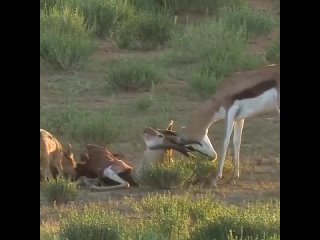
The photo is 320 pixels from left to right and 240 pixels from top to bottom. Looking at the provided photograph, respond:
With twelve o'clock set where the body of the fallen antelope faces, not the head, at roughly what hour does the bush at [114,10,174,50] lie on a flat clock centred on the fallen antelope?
The bush is roughly at 9 o'clock from the fallen antelope.

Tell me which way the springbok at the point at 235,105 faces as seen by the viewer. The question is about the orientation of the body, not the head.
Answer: to the viewer's left

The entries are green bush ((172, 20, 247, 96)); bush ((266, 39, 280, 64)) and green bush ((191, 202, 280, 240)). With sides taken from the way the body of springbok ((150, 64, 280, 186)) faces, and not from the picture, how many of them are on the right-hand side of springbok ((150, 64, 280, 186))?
2

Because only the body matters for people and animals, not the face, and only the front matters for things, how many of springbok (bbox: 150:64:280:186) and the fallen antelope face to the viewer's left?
1

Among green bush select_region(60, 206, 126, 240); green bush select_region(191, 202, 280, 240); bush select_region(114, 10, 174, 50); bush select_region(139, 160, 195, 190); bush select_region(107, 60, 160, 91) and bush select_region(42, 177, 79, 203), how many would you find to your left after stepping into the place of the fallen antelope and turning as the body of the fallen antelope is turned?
2

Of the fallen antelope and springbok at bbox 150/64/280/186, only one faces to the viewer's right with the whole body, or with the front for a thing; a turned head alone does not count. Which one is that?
the fallen antelope

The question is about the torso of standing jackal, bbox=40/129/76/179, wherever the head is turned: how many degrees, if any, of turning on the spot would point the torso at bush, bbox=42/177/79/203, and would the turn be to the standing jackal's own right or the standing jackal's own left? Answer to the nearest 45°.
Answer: approximately 90° to the standing jackal's own right

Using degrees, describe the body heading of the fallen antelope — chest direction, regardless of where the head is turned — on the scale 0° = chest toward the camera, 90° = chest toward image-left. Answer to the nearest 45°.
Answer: approximately 270°

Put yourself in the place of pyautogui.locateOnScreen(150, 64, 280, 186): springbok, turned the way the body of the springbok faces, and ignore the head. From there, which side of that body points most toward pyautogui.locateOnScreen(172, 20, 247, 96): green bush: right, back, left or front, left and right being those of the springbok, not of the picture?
right

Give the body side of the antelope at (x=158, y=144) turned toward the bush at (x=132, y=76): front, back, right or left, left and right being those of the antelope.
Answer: left

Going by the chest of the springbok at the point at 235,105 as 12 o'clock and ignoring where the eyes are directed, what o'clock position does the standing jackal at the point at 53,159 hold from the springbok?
The standing jackal is roughly at 12 o'clock from the springbok.

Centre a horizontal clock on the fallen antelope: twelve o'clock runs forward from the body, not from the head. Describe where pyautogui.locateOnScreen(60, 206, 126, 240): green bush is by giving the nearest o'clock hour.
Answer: The green bush is roughly at 3 o'clock from the fallen antelope.

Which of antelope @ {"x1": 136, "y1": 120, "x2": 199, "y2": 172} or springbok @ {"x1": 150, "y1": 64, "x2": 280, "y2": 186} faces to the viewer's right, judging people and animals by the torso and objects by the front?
antelope @ {"x1": 136, "y1": 120, "x2": 199, "y2": 172}

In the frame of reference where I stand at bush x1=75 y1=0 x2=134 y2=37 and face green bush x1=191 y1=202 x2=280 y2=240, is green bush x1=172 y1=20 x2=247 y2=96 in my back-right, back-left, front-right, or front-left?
front-left

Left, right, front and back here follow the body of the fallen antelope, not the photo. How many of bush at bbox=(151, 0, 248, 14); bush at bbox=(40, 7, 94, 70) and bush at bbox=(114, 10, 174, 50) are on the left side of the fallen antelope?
3
